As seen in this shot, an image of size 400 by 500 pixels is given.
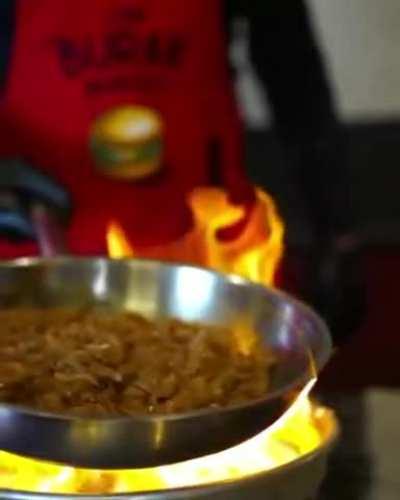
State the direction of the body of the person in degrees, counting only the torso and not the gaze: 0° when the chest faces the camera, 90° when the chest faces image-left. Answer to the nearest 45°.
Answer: approximately 0°
